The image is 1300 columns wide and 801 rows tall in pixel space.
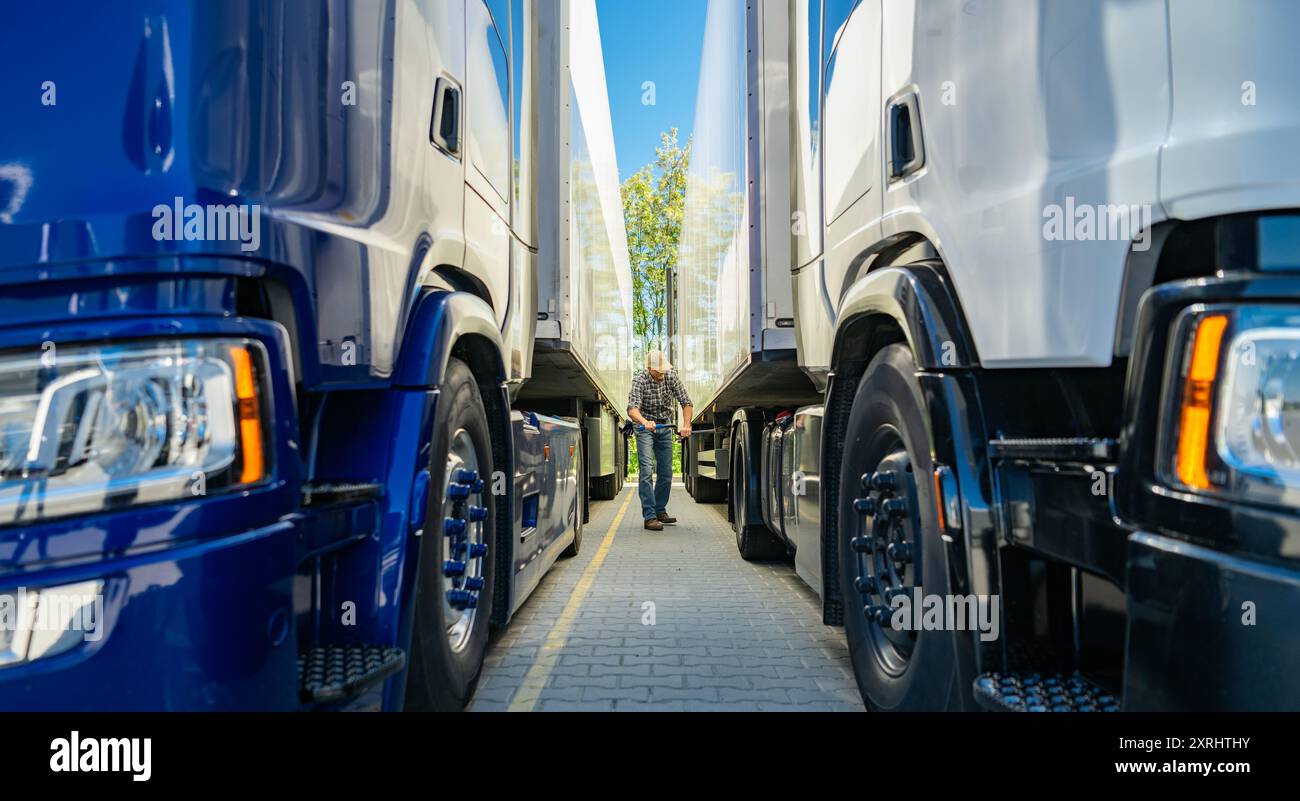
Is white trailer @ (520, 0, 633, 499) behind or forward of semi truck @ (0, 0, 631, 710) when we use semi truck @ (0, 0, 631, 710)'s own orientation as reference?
behind

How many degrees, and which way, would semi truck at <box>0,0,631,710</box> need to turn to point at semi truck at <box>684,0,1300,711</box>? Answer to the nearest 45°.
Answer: approximately 135° to its left

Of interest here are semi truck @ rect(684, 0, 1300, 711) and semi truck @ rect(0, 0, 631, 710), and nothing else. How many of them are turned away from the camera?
0

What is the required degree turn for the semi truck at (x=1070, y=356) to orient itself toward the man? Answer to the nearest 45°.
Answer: approximately 180°

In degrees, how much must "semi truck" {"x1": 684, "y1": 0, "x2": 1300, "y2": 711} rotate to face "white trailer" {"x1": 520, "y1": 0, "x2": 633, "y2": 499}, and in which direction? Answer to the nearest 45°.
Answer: approximately 180°

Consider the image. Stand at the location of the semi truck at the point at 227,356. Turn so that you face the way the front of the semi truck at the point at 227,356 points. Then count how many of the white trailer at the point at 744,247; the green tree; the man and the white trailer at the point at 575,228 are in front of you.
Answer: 0

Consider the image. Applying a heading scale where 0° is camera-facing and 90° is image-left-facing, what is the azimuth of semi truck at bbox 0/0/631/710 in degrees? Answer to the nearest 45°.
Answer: approximately 45°

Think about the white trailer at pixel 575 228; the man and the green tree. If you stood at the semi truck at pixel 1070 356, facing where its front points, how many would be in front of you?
0

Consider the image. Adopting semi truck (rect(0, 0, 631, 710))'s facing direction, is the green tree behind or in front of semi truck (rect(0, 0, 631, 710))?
behind

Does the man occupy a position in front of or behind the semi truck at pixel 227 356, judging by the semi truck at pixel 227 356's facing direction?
behind

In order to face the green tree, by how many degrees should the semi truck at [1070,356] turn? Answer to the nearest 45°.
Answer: approximately 180°

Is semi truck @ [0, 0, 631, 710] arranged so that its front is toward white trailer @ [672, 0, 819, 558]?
no

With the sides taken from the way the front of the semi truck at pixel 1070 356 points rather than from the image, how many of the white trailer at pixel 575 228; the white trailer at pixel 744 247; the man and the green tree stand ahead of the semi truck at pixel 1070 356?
0

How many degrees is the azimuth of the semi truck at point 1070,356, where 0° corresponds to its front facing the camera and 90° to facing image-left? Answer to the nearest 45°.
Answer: approximately 315°
